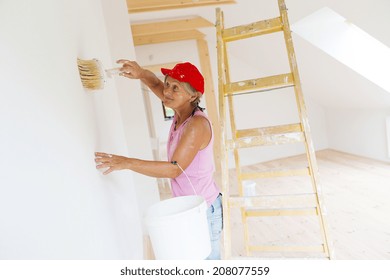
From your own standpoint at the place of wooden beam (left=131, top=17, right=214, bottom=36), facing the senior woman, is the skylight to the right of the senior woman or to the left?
left

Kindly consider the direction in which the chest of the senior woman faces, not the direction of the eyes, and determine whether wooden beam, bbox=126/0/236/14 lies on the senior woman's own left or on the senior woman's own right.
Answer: on the senior woman's own right

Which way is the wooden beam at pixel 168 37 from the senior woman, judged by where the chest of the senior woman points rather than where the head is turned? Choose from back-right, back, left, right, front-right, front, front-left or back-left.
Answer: right

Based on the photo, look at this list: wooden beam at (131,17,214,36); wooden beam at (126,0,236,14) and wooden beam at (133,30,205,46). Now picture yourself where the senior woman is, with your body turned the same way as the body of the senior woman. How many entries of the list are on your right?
3

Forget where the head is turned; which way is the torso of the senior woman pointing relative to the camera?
to the viewer's left

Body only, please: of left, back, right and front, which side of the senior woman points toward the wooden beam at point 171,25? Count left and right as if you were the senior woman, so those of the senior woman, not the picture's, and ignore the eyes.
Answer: right

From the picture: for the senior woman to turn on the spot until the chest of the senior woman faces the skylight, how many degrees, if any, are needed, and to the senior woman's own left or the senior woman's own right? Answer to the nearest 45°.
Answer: approximately 135° to the senior woman's own right
